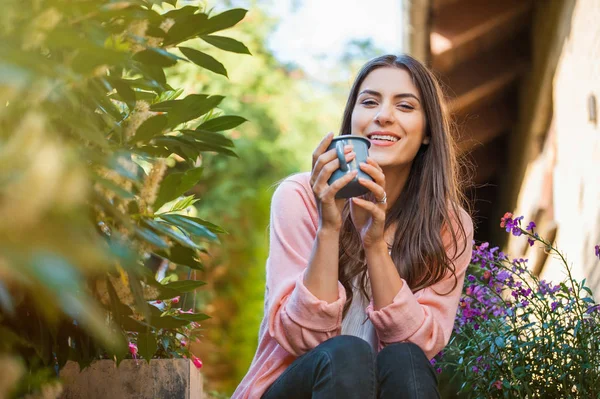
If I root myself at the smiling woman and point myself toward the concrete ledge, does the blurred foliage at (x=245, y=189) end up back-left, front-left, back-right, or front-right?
back-right

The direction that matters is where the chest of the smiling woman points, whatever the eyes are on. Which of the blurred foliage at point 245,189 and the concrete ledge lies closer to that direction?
the concrete ledge

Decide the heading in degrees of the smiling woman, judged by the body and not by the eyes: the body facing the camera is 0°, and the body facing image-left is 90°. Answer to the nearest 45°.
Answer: approximately 0°

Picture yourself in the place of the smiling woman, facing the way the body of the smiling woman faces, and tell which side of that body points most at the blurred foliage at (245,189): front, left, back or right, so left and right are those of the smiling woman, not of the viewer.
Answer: back

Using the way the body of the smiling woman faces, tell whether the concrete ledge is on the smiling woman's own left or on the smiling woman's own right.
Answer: on the smiling woman's own right
